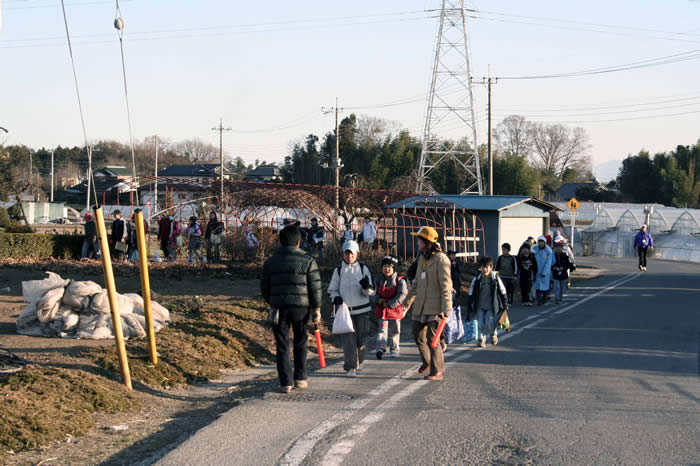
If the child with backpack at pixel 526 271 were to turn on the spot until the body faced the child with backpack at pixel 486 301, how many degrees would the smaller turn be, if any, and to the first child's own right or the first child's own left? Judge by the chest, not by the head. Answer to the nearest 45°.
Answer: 0° — they already face them

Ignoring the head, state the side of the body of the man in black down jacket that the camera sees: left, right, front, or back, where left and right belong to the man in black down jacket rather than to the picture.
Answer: back

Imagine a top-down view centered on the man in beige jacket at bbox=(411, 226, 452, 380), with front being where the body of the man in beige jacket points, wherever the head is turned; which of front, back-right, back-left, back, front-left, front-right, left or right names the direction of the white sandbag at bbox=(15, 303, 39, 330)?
front-right

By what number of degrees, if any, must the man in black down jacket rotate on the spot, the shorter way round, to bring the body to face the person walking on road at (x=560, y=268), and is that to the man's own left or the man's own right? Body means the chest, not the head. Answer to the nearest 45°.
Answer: approximately 45° to the man's own right

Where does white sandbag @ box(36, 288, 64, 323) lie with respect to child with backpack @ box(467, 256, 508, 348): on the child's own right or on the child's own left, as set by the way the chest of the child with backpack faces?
on the child's own right

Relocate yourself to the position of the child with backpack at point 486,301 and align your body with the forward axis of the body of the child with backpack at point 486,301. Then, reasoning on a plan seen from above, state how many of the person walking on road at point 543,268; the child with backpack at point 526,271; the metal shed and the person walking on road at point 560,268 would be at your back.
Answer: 4

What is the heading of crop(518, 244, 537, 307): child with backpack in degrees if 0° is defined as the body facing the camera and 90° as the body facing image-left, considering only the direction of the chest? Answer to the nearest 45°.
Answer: approximately 0°

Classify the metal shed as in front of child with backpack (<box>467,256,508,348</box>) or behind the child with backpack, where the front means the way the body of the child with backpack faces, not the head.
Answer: behind

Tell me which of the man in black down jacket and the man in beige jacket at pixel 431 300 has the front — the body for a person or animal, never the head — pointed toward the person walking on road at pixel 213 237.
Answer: the man in black down jacket

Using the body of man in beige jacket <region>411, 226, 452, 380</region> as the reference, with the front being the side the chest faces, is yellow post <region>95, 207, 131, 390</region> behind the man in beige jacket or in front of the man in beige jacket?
in front

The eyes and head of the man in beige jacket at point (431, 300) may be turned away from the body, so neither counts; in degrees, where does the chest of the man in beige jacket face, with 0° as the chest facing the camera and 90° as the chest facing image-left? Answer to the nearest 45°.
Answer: approximately 45°

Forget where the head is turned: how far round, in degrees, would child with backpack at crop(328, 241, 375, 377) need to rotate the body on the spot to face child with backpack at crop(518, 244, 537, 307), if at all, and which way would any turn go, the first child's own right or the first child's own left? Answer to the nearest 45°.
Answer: approximately 135° to the first child's own left
